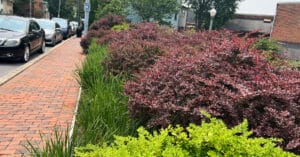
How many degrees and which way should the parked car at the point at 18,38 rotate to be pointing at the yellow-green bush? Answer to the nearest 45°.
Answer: approximately 45° to its left

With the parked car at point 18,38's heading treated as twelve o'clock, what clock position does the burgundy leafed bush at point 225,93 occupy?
The burgundy leafed bush is roughly at 10 o'clock from the parked car.

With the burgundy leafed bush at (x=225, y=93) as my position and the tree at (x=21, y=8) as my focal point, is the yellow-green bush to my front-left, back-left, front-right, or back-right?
back-left

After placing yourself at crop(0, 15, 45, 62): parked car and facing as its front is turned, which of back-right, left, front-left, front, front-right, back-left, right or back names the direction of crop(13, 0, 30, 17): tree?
back-right

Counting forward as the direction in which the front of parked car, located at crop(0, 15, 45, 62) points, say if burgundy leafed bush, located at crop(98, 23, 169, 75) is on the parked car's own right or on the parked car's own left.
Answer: on the parked car's own left

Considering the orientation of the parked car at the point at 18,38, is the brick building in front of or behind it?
behind

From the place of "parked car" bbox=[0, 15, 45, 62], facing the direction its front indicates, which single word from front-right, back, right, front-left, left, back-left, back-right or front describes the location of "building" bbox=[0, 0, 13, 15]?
back-right

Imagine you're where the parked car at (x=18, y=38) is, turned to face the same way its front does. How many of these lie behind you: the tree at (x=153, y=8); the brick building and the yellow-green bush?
2

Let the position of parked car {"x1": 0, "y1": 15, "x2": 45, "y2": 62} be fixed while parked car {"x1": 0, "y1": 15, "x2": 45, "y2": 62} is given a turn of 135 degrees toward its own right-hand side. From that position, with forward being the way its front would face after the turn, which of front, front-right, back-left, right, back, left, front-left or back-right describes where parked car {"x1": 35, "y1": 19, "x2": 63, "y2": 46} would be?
front

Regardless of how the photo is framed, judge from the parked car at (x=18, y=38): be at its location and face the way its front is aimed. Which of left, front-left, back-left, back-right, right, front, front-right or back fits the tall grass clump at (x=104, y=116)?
front-left

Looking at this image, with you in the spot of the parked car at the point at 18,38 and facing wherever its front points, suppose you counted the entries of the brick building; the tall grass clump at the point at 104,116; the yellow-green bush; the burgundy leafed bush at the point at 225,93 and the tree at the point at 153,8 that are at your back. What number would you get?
2

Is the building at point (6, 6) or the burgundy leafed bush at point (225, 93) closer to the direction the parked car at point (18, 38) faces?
the burgundy leafed bush

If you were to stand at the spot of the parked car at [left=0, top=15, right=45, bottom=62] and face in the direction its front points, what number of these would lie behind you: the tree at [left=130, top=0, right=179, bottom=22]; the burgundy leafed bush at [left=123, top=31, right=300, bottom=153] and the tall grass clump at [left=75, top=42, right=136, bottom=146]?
1

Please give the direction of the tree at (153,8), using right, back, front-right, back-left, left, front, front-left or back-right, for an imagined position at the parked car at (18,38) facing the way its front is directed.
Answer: back
